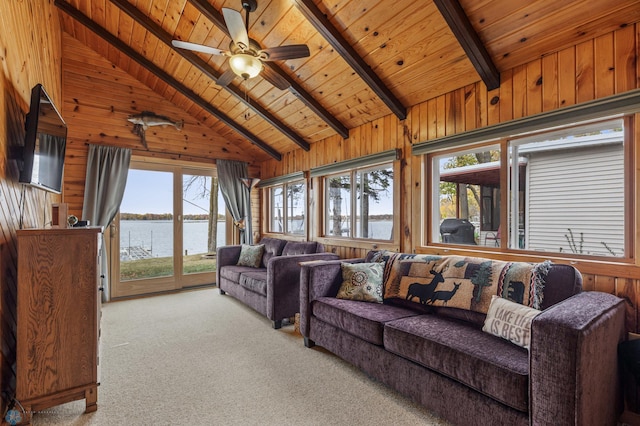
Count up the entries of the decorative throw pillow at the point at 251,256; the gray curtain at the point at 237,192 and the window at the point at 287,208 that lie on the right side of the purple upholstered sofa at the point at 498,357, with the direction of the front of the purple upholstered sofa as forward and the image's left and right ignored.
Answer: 3

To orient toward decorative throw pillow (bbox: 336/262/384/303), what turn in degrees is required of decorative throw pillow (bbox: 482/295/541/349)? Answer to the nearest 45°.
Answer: approximately 45° to its right

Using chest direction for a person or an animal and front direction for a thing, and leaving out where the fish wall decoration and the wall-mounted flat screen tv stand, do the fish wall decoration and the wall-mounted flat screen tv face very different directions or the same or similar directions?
very different directions

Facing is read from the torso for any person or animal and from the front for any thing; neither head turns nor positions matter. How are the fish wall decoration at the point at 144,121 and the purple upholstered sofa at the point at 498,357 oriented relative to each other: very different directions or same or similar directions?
same or similar directions

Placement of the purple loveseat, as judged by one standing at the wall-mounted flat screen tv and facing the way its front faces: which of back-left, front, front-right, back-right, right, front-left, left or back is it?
front

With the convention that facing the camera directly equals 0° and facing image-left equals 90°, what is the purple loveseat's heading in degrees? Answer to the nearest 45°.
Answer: approximately 45°

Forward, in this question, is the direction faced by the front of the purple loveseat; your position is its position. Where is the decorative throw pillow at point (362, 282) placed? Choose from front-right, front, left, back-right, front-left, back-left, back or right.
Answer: left

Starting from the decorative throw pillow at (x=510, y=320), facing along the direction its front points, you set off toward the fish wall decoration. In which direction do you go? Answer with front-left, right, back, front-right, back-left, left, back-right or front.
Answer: front-right

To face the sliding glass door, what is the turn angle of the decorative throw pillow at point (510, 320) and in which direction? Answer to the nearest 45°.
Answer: approximately 45° to its right

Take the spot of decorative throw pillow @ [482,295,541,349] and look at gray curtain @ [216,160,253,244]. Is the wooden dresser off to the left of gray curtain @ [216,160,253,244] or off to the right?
left

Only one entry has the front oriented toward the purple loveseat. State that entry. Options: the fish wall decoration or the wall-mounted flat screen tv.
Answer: the wall-mounted flat screen tv

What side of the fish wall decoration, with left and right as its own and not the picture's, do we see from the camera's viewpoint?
left

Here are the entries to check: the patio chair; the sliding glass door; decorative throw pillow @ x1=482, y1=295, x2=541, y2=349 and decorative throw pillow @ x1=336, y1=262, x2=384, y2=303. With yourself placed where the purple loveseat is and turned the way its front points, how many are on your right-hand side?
1

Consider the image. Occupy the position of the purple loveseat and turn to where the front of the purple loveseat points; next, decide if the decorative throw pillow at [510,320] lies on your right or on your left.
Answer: on your left

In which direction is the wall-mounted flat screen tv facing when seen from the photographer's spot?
facing to the right of the viewer

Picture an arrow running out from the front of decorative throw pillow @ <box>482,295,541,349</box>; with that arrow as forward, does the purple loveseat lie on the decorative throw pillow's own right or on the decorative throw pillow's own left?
on the decorative throw pillow's own right
